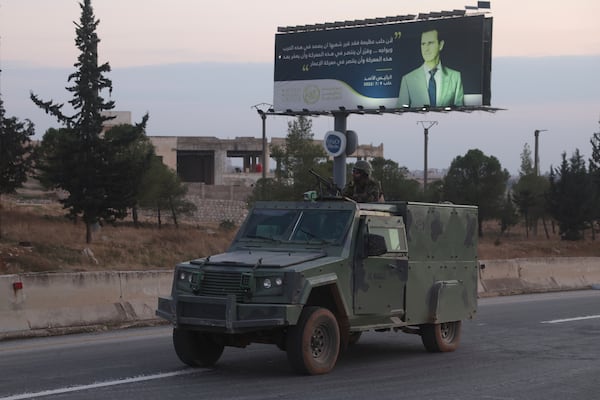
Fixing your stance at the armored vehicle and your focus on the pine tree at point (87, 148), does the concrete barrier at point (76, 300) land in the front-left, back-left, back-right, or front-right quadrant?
front-left

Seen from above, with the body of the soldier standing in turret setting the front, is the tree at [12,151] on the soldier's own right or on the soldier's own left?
on the soldier's own right

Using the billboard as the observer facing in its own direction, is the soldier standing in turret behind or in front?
in front

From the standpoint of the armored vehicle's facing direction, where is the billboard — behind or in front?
behind

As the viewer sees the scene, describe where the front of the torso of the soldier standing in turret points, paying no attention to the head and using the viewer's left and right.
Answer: facing the viewer and to the left of the viewer

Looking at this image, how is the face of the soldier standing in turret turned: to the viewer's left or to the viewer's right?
to the viewer's left

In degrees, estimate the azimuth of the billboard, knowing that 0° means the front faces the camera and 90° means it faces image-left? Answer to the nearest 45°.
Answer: approximately 45°

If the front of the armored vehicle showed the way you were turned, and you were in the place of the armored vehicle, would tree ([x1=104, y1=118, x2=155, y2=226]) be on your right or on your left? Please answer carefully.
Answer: on your right

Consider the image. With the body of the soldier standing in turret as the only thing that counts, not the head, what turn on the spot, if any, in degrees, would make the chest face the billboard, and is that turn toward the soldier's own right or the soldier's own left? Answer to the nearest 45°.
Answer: approximately 135° to the soldier's own right

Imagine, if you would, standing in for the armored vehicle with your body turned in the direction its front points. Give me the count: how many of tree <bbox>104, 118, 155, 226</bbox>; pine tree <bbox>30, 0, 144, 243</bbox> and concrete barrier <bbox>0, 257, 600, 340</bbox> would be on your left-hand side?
0

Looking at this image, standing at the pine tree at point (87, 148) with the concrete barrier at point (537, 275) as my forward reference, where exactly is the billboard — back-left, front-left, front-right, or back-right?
front-left

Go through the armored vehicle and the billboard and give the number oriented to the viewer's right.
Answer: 0
